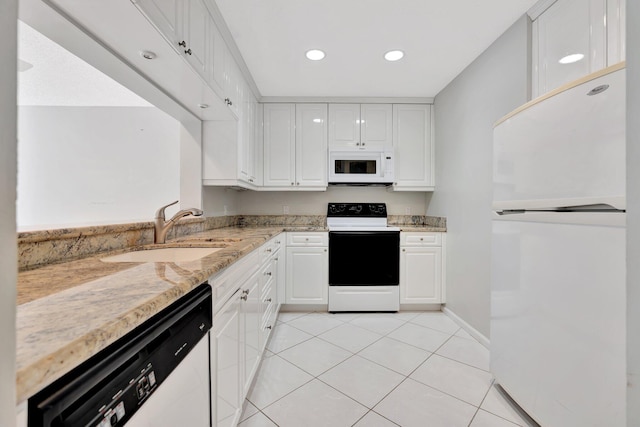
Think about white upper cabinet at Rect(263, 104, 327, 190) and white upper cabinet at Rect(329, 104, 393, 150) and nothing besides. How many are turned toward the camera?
2

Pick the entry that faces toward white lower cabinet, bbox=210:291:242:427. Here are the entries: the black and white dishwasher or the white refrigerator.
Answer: the white refrigerator

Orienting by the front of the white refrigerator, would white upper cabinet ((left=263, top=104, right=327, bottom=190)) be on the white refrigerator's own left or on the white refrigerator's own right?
on the white refrigerator's own right

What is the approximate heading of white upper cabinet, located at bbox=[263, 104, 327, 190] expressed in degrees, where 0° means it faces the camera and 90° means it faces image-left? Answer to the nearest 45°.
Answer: approximately 0°

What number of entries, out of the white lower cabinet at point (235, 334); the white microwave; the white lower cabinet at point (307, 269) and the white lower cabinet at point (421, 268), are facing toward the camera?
3

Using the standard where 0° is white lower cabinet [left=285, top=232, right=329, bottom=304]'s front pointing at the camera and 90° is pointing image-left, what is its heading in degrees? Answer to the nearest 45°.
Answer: approximately 0°

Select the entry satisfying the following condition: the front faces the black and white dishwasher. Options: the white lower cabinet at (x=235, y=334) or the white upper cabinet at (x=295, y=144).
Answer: the white upper cabinet

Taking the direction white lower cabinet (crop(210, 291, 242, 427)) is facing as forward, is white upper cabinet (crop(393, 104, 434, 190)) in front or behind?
in front

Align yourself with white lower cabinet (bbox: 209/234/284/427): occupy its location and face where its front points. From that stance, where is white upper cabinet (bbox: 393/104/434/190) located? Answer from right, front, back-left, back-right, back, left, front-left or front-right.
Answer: front-left

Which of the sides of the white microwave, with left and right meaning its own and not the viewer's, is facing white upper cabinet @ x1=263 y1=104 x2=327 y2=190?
right

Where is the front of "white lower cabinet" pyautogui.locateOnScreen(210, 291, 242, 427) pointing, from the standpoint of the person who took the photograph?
facing to the right of the viewer
